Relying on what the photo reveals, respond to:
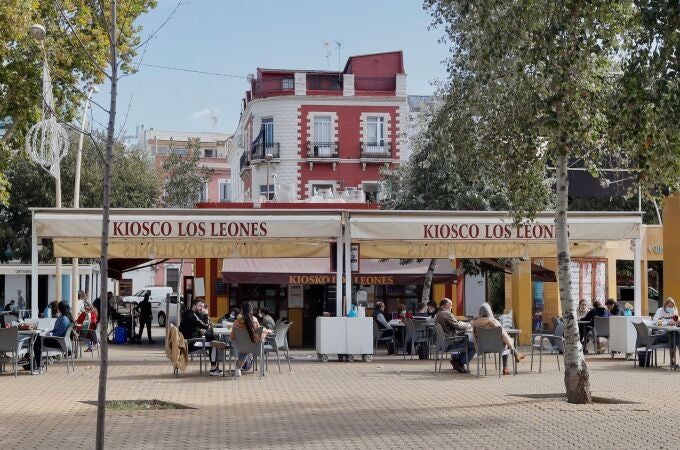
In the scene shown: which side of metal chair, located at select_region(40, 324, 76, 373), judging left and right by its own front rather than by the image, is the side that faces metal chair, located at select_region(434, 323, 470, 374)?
back

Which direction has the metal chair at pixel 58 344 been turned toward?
to the viewer's left

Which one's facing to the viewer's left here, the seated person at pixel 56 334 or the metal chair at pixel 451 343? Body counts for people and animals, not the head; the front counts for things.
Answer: the seated person

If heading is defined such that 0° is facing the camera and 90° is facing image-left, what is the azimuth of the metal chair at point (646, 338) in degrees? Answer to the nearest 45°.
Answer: approximately 225°

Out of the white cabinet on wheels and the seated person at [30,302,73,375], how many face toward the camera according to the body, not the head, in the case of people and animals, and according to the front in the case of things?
1

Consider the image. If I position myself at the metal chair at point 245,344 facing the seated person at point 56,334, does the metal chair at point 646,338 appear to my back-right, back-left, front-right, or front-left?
back-right

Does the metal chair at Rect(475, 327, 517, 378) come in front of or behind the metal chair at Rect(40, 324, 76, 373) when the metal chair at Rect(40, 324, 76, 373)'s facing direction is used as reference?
behind

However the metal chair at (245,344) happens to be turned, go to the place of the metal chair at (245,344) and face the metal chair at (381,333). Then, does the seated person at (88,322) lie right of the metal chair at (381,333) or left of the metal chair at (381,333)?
left

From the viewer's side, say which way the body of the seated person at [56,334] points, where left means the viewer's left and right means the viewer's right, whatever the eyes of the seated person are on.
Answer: facing to the left of the viewer

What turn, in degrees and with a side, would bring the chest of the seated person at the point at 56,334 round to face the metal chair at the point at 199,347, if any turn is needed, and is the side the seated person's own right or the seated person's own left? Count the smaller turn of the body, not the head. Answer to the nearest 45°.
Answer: approximately 180°

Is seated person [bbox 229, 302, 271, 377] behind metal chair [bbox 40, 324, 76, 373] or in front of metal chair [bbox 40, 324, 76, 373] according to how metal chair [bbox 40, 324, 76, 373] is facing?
behind

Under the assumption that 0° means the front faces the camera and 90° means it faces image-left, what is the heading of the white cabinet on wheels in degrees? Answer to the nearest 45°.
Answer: approximately 0°
